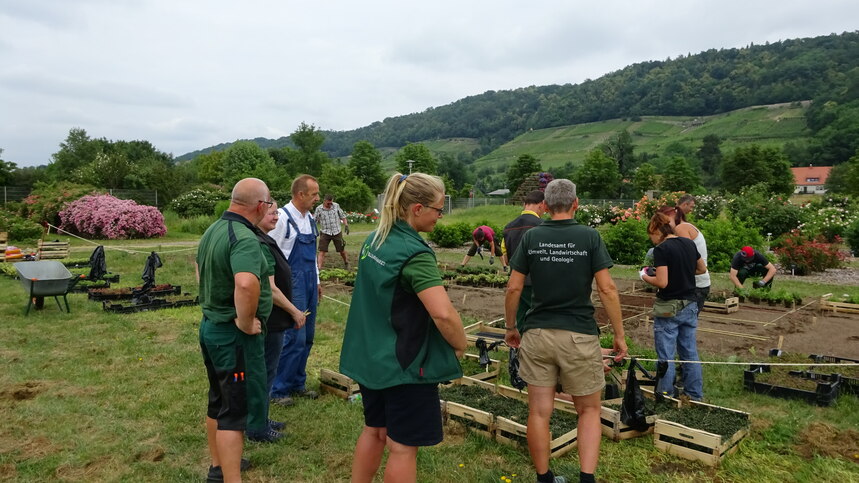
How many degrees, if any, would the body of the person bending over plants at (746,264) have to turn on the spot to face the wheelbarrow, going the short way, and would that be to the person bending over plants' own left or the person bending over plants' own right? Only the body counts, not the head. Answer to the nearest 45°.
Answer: approximately 45° to the person bending over plants' own right

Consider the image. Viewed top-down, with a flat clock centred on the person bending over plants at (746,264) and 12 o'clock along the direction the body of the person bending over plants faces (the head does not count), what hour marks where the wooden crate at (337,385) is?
The wooden crate is roughly at 1 o'clock from the person bending over plants.

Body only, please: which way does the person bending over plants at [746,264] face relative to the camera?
toward the camera

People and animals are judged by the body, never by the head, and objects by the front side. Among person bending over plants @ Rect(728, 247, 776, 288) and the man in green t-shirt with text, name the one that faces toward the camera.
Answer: the person bending over plants

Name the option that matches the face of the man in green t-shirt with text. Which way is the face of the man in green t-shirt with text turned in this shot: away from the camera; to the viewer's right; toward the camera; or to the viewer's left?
away from the camera

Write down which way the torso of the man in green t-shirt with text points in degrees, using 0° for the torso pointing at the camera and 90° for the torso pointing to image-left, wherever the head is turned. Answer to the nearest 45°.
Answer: approximately 180°

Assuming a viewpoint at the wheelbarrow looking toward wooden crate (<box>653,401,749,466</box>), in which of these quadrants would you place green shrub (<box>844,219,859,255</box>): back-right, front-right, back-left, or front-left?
front-left

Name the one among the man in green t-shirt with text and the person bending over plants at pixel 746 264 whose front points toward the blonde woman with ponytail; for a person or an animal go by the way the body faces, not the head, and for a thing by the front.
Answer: the person bending over plants

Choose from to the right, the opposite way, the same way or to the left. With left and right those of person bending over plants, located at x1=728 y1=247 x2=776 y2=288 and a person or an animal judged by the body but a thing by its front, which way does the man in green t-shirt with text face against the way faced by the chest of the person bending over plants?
the opposite way

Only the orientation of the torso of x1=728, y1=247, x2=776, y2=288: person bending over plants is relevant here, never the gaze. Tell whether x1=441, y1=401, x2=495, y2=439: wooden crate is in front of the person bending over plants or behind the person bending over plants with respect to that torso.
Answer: in front

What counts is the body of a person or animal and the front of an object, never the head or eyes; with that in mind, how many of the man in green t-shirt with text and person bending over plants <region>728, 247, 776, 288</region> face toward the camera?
1

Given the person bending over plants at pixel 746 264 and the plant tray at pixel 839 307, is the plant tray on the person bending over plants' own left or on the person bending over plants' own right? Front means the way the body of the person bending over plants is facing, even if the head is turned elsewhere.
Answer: on the person bending over plants' own left

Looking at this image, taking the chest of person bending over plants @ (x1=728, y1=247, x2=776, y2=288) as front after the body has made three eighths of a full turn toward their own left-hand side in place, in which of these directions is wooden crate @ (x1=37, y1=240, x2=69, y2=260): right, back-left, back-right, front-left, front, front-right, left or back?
back-left

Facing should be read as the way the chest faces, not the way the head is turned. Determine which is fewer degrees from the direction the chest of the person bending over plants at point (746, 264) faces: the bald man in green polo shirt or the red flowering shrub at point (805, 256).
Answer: the bald man in green polo shirt

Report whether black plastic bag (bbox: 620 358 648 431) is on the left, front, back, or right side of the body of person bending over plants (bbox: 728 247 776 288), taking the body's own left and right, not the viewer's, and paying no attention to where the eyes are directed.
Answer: front

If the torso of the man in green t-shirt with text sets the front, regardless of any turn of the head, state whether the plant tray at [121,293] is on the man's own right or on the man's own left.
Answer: on the man's own left

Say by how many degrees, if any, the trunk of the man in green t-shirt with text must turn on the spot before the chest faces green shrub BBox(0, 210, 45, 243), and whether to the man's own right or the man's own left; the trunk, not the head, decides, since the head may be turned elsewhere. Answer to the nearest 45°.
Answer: approximately 45° to the man's own left

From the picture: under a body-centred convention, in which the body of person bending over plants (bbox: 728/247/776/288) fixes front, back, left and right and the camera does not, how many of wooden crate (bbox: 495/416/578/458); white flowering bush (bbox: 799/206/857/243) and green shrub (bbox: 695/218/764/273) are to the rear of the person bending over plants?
2
